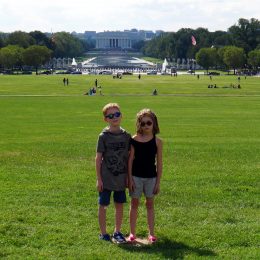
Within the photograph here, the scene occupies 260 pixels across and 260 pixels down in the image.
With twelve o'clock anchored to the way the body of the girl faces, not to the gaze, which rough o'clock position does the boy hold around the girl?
The boy is roughly at 3 o'clock from the girl.

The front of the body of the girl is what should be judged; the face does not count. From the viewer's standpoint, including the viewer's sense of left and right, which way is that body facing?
facing the viewer
